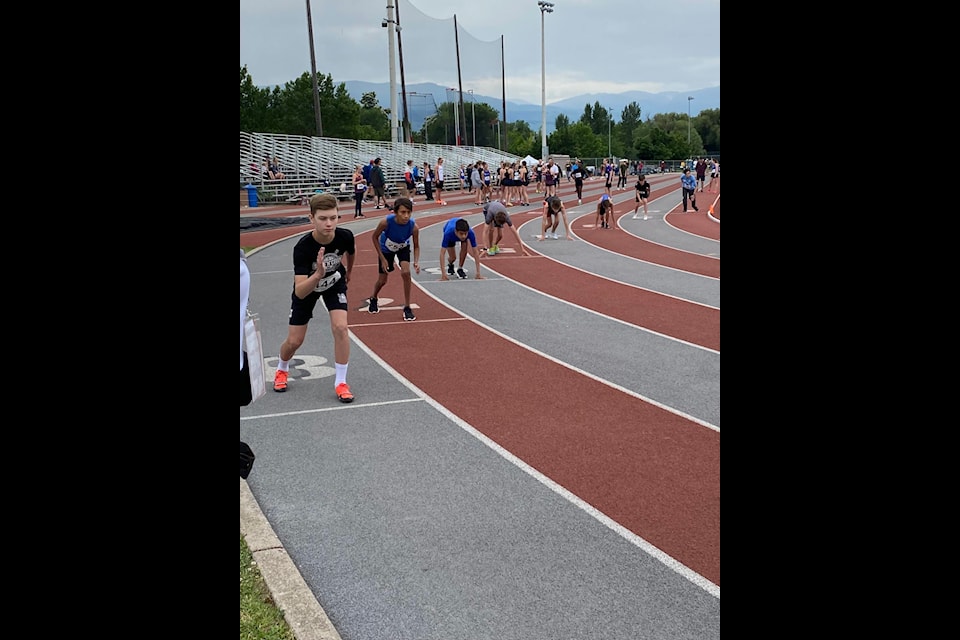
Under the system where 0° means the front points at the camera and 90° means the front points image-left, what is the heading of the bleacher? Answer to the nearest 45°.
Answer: approximately 315°

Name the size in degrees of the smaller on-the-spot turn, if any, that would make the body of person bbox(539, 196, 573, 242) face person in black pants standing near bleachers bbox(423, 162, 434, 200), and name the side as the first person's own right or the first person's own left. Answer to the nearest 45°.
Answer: approximately 180°

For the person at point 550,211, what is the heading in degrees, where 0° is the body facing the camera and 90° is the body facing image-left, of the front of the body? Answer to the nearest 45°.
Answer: approximately 0°

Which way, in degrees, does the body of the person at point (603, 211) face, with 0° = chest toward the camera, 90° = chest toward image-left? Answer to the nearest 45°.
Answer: approximately 0°

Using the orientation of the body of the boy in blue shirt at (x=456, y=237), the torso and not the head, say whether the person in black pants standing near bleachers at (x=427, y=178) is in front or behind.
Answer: behind

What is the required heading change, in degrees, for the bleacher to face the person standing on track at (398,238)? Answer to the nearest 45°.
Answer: approximately 45° to its right

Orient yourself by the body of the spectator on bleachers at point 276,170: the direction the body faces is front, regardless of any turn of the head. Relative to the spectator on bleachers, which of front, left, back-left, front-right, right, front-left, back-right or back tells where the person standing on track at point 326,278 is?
front-right

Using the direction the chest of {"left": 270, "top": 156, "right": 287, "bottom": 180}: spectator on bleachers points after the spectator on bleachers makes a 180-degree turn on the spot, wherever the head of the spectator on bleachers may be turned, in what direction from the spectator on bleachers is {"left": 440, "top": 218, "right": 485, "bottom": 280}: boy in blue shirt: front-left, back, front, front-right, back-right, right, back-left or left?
back-left
